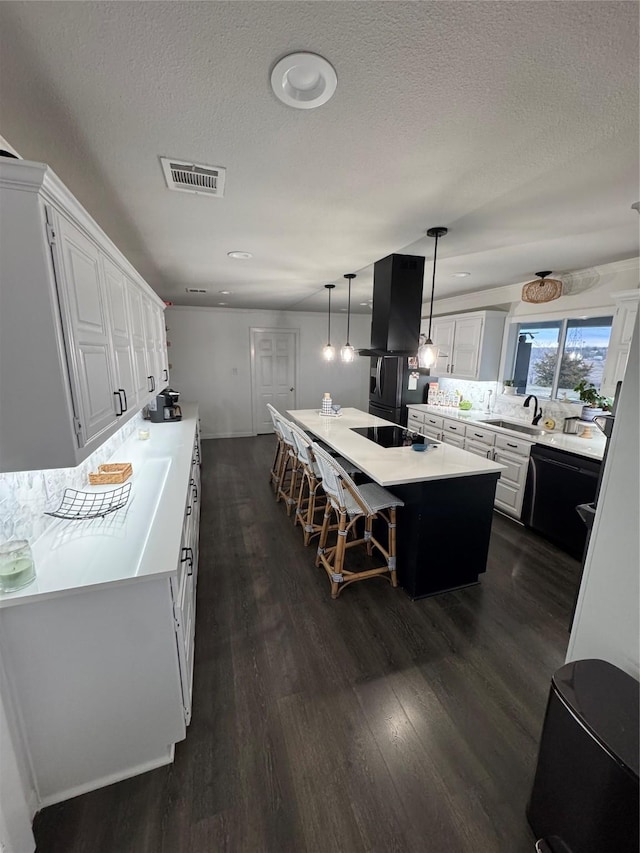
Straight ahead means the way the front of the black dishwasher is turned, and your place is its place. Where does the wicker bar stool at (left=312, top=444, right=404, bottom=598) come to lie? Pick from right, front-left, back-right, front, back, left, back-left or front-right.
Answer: front

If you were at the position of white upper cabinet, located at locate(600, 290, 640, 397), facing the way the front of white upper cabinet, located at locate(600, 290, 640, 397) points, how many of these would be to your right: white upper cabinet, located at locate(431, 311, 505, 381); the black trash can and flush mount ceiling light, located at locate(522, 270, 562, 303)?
2

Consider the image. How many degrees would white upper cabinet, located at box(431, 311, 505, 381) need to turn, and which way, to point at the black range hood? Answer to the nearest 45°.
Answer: approximately 45° to its left

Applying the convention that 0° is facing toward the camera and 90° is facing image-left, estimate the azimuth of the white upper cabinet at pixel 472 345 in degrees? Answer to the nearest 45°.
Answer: approximately 45°

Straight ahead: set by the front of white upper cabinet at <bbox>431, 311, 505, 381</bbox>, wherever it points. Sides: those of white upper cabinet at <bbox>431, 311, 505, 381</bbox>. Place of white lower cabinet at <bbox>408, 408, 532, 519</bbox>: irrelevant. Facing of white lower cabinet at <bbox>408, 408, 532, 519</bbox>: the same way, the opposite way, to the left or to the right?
the same way

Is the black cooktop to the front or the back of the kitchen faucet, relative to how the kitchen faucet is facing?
to the front

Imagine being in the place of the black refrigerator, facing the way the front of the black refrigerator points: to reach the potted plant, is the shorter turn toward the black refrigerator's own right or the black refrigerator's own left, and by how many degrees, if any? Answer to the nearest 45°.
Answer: approximately 90° to the black refrigerator's own left

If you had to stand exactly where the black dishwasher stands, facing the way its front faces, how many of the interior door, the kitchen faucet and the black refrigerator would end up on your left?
0

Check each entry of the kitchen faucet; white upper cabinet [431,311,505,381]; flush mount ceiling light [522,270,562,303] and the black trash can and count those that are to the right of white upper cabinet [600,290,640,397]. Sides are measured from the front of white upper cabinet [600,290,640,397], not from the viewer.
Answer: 3

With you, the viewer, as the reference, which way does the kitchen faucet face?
facing the viewer and to the left of the viewer

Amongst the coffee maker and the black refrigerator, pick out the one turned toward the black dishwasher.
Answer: the coffee maker

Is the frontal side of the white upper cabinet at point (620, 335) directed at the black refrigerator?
no

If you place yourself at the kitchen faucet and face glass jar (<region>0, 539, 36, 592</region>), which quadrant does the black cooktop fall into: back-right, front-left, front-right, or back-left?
front-right

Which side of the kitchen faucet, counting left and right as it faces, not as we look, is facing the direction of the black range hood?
front

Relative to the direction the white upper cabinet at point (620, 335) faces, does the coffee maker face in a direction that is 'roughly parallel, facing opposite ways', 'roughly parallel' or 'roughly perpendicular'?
roughly parallel, facing opposite ways

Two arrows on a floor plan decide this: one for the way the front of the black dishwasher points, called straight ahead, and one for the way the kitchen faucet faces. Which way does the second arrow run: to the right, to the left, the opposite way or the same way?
the same way

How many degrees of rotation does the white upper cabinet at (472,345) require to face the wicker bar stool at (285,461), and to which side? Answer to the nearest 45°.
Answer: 0° — it already faces it

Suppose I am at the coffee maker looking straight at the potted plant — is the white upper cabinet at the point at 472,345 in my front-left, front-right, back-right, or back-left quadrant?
front-left

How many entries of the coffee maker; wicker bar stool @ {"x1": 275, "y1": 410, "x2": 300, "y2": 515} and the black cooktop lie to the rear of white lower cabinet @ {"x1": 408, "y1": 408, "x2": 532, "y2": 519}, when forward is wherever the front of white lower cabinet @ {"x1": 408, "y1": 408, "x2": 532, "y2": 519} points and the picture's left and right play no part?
0
